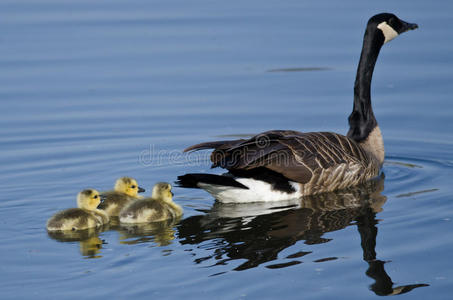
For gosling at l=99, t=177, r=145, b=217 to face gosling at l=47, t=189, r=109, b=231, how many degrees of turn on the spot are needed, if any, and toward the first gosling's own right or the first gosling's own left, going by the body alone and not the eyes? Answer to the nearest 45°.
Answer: approximately 135° to the first gosling's own right

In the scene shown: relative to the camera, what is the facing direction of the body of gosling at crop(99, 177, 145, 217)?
to the viewer's right

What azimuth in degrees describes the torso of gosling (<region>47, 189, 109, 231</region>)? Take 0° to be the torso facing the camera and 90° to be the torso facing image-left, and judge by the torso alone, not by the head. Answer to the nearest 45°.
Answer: approximately 270°

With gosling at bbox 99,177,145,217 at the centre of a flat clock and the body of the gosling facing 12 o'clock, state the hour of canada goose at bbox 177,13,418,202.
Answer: The canada goose is roughly at 12 o'clock from the gosling.

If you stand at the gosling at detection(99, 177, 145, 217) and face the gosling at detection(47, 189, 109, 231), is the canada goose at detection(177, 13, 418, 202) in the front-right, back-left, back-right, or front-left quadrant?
back-left

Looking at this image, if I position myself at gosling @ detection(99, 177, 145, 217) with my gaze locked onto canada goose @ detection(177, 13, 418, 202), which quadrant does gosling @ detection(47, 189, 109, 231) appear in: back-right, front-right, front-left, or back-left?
back-right

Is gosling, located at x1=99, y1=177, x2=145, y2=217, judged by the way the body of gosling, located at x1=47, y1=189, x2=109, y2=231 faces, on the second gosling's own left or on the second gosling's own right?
on the second gosling's own left

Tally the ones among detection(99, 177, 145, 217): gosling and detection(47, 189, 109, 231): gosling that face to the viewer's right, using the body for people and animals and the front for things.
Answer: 2

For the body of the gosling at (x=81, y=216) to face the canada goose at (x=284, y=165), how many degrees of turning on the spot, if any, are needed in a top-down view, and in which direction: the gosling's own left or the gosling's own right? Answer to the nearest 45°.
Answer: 0° — it already faces it

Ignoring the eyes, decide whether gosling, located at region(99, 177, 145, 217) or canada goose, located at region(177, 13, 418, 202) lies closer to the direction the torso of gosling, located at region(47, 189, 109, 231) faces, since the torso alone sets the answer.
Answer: the canada goose
